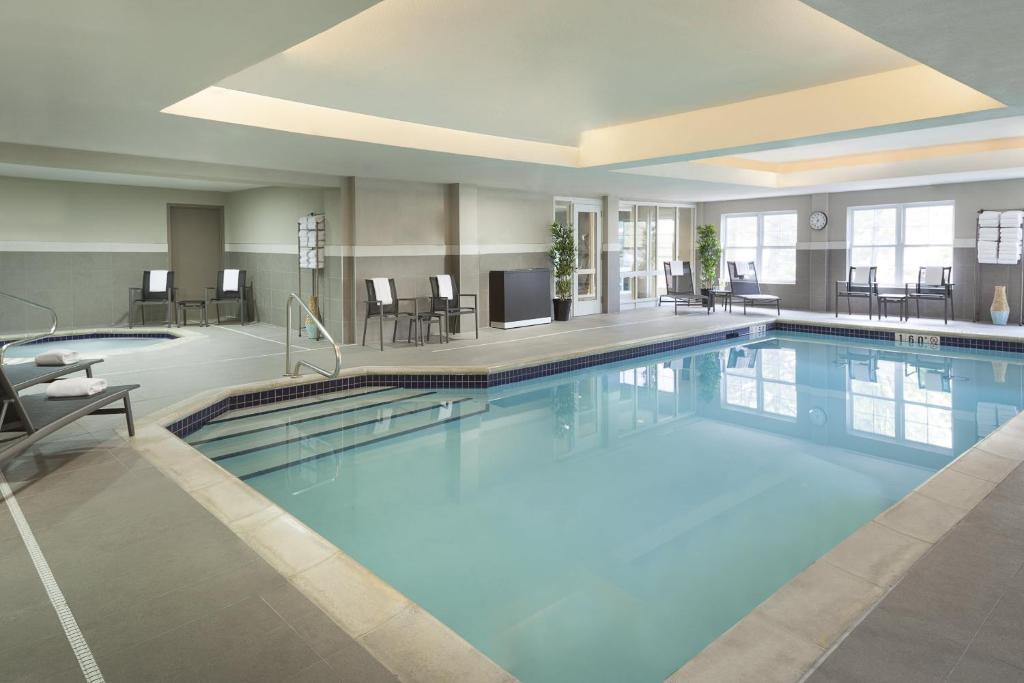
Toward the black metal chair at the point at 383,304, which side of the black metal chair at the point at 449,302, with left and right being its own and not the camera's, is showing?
right

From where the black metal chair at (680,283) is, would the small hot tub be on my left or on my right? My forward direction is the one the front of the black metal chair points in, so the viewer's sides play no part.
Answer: on my right

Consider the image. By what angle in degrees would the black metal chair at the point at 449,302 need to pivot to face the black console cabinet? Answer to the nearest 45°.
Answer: approximately 90° to its left

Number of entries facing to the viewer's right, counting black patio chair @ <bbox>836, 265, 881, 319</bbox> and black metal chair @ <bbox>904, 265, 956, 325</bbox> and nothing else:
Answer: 0

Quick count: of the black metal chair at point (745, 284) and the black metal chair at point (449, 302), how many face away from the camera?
0

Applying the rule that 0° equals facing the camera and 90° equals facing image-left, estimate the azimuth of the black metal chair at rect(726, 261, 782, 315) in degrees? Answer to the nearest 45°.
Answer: approximately 315°

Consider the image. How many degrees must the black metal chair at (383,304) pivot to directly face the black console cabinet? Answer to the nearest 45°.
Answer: approximately 90° to its left
